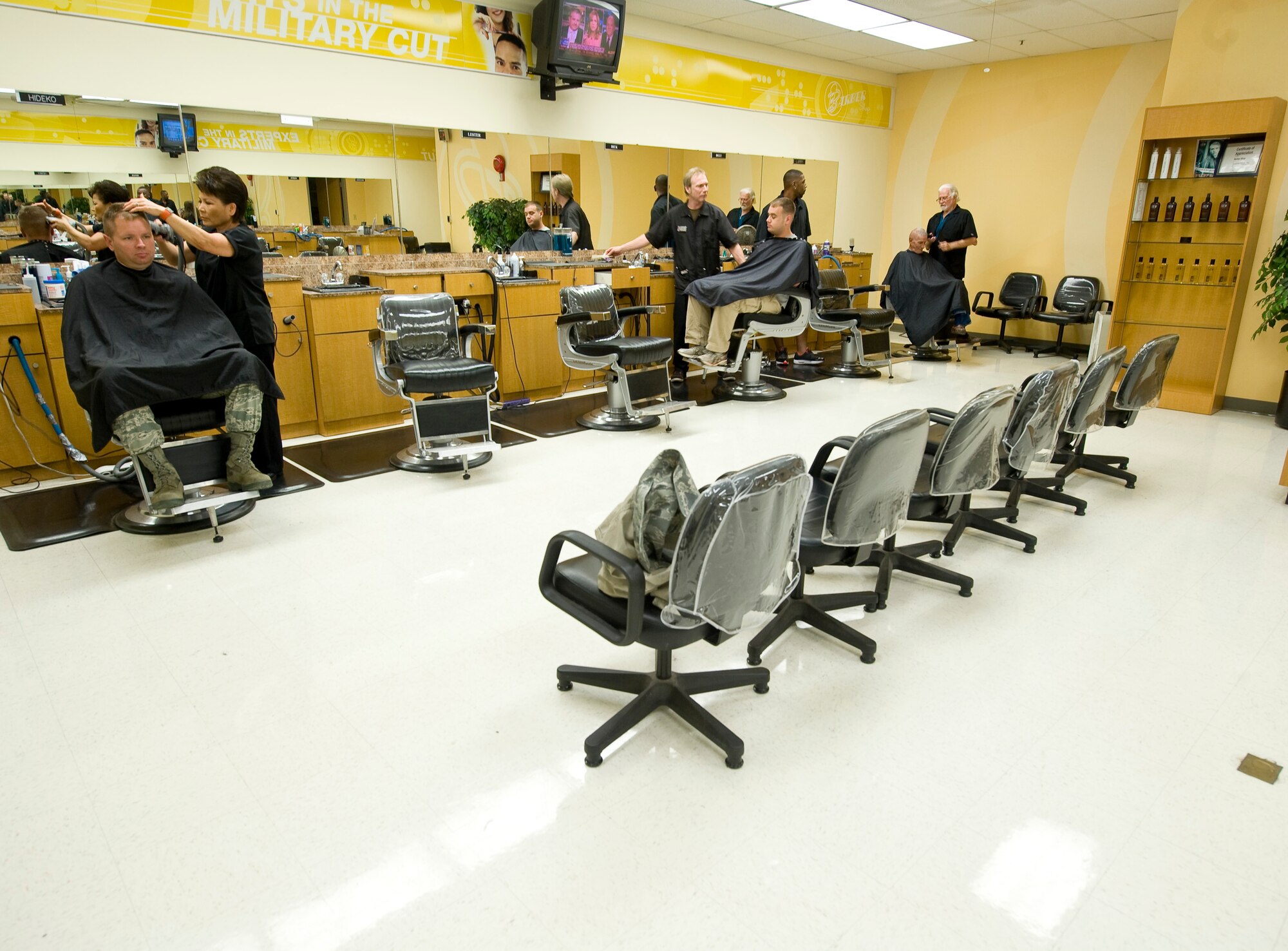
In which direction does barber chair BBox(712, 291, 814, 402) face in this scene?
to the viewer's left

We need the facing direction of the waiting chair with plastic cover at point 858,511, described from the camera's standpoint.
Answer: facing away from the viewer and to the left of the viewer

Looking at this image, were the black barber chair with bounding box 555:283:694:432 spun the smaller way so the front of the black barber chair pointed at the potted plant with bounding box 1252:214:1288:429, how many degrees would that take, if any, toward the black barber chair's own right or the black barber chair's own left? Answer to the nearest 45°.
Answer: approximately 45° to the black barber chair's own left

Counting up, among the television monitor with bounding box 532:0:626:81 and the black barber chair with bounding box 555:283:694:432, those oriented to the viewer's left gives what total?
0

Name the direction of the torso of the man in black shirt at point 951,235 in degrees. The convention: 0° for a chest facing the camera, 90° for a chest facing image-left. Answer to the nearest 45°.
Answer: approximately 45°

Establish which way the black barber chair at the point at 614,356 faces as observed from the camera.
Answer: facing the viewer and to the right of the viewer

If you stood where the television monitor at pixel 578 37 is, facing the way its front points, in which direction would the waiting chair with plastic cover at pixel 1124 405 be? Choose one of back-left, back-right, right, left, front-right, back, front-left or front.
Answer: front

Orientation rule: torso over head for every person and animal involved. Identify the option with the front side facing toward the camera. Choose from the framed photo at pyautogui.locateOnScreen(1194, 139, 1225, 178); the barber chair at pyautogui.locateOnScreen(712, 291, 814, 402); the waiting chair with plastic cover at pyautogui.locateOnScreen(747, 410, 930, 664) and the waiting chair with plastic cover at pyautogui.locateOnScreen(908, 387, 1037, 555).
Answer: the framed photo

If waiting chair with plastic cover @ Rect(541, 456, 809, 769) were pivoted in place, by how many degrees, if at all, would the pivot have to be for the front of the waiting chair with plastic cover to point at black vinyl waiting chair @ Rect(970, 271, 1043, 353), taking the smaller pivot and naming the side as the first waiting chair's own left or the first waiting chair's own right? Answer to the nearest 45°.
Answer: approximately 90° to the first waiting chair's own right

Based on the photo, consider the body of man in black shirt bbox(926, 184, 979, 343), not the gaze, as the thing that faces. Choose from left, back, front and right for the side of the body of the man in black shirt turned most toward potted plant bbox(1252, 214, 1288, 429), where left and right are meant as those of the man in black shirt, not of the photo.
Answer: left

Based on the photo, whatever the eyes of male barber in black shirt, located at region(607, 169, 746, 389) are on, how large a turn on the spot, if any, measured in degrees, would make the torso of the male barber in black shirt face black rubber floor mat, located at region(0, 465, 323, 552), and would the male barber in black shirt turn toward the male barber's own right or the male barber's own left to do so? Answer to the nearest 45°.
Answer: approximately 45° to the male barber's own right

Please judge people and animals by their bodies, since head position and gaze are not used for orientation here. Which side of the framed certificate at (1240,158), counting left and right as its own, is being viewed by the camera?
front

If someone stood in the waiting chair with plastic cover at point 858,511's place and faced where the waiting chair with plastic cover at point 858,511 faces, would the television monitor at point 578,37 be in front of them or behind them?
in front

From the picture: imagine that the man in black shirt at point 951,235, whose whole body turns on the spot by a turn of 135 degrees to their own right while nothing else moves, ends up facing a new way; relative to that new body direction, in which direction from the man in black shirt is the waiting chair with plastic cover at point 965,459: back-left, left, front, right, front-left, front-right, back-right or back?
back
